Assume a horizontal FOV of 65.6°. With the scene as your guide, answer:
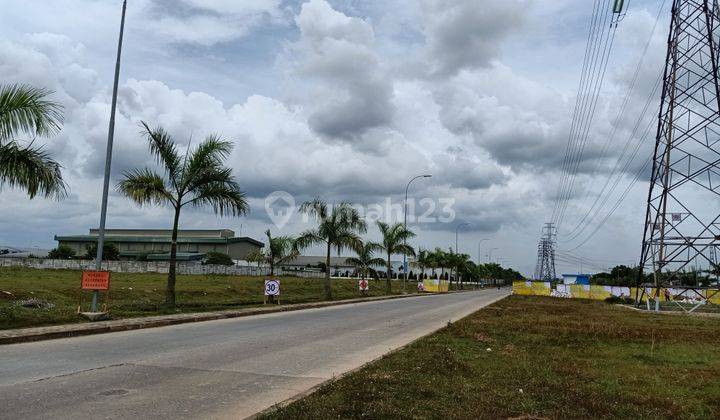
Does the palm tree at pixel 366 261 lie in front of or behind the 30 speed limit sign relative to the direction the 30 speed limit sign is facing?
behind

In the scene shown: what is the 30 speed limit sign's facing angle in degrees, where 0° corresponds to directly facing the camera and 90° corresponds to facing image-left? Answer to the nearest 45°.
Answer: approximately 0°

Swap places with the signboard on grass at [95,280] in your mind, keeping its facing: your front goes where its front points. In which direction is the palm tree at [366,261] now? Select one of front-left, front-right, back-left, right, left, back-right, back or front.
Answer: back-left

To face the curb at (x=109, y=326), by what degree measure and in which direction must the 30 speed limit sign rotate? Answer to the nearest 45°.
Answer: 0° — it already faces it

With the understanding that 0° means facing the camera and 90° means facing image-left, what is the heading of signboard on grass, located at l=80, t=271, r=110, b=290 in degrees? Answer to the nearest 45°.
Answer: approximately 0°

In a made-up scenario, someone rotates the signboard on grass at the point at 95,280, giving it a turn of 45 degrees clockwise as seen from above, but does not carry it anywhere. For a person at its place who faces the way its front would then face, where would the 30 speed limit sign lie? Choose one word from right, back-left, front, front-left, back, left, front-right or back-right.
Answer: back
